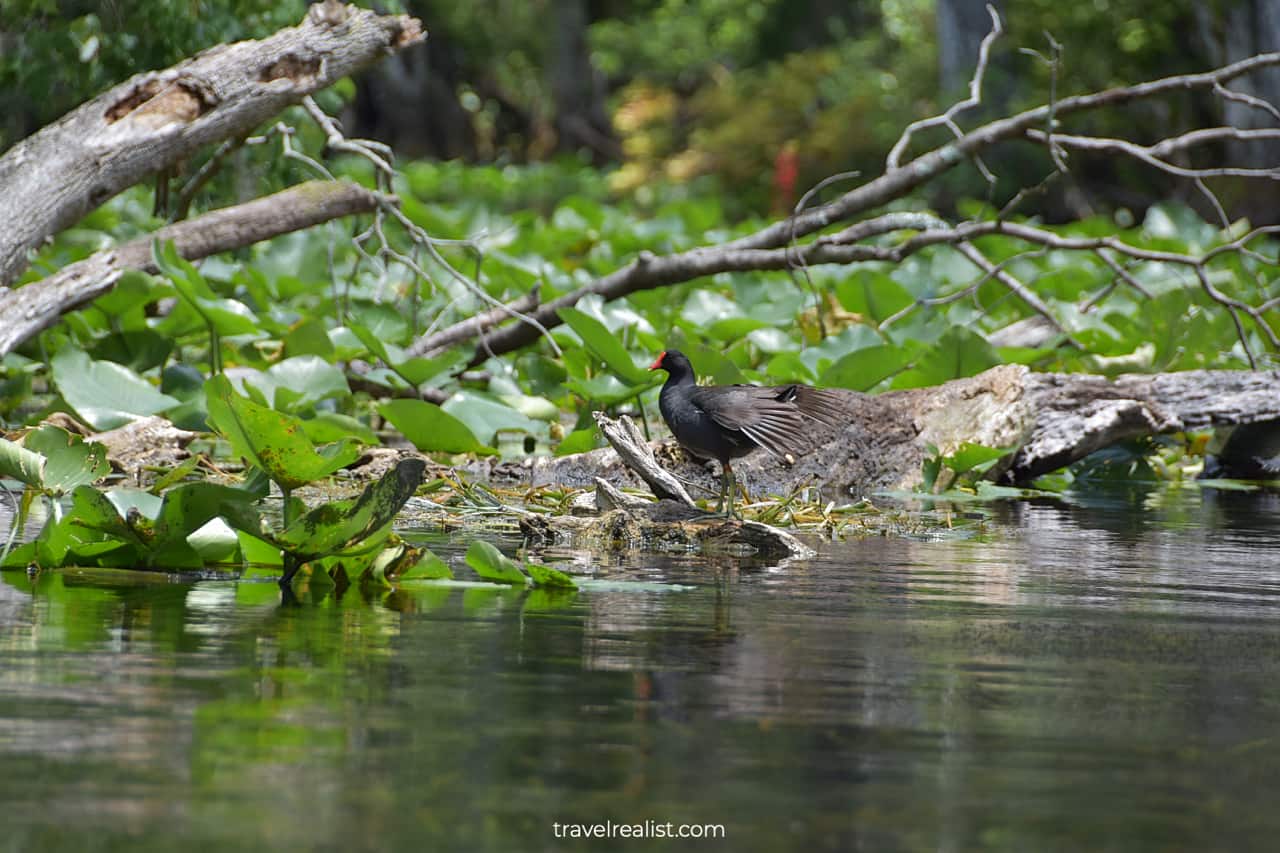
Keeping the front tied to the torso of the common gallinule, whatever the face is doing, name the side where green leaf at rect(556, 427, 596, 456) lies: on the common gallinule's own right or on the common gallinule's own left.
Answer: on the common gallinule's own right

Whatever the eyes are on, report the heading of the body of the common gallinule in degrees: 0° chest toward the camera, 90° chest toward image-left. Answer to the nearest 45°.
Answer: approximately 90°

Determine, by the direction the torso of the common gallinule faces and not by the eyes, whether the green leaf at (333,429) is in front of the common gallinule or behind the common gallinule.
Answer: in front

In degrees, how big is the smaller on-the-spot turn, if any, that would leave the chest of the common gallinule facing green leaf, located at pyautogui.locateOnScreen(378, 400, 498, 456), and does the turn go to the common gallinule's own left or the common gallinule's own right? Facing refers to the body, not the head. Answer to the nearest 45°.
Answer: approximately 45° to the common gallinule's own right

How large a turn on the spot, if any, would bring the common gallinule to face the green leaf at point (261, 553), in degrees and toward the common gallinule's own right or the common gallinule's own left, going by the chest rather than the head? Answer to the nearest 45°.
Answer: approximately 45° to the common gallinule's own left

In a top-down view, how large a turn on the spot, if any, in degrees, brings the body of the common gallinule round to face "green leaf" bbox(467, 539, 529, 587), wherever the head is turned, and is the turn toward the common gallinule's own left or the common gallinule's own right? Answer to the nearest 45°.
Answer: approximately 90° to the common gallinule's own left

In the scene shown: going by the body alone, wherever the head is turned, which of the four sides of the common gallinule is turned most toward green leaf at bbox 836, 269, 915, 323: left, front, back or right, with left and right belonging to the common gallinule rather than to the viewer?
right

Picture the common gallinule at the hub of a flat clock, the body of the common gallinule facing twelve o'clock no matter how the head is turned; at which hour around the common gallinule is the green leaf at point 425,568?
The green leaf is roughly at 10 o'clock from the common gallinule.

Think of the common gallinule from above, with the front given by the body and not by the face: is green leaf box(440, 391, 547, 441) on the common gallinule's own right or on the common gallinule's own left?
on the common gallinule's own right

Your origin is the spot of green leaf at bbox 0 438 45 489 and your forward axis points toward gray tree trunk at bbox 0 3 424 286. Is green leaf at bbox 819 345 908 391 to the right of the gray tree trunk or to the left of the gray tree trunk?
right

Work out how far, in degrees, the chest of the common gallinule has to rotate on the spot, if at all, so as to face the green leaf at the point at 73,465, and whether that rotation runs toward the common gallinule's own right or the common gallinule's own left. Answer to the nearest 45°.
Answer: approximately 45° to the common gallinule's own left

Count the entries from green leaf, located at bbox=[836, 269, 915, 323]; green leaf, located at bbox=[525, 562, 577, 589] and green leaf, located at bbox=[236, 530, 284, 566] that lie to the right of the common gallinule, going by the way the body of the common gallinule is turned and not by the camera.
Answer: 1
